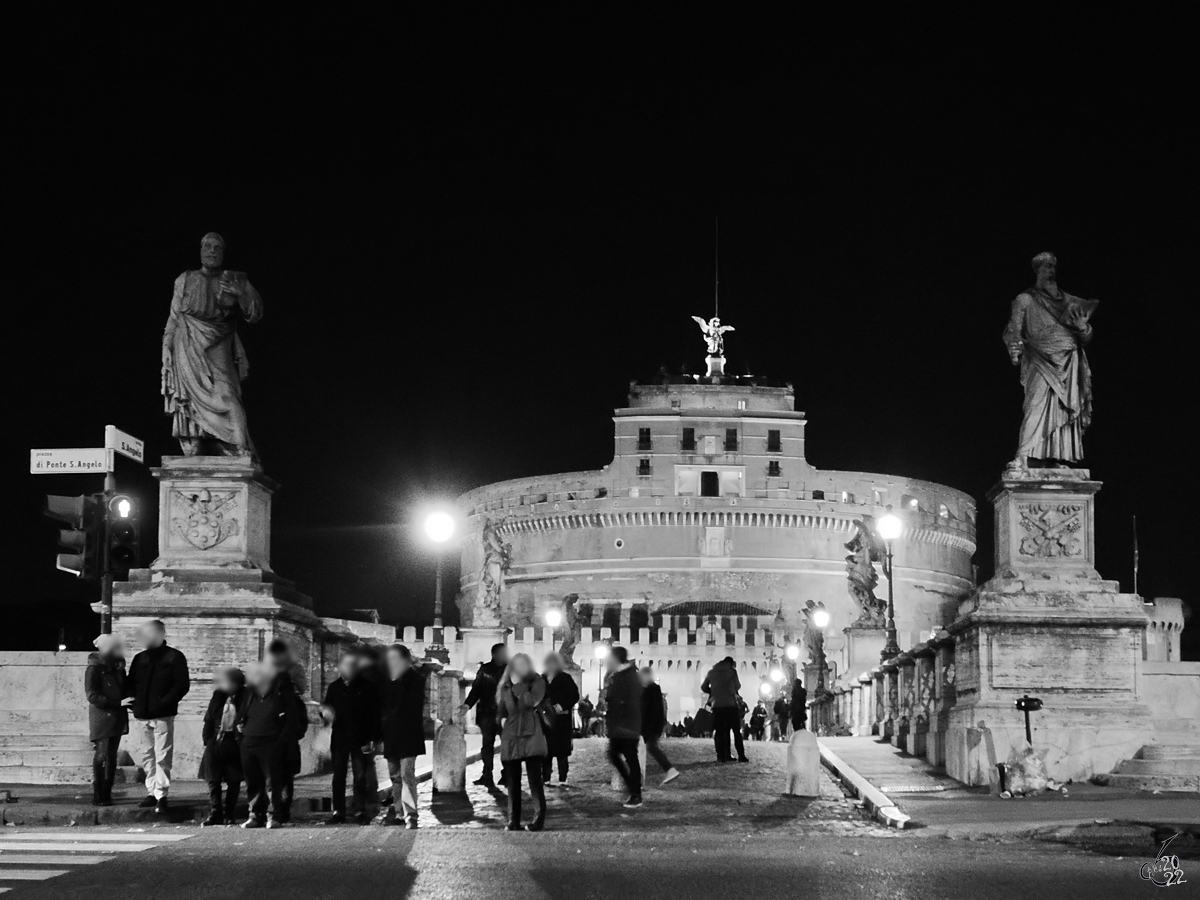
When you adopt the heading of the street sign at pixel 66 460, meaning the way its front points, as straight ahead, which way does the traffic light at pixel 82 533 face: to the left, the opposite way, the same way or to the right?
to the right

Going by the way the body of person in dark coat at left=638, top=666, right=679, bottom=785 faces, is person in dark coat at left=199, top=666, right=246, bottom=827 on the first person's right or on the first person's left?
on the first person's left

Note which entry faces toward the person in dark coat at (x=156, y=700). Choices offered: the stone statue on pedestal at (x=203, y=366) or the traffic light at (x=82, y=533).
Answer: the stone statue on pedestal

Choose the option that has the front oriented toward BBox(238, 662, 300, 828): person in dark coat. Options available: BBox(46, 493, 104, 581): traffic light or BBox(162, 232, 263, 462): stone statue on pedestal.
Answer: the stone statue on pedestal

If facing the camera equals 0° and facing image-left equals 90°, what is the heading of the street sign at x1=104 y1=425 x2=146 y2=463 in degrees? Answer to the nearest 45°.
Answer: approximately 315°

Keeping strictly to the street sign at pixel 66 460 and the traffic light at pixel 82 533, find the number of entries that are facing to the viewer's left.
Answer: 1

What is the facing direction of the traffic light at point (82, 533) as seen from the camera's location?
facing to the left of the viewer

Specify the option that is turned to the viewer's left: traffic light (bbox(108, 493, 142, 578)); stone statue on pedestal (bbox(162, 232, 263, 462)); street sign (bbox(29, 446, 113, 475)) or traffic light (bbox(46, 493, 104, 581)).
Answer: traffic light (bbox(46, 493, 104, 581))

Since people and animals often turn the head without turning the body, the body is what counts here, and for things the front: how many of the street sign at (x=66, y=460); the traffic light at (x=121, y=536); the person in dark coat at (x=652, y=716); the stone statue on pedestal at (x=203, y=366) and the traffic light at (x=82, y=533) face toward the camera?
3
